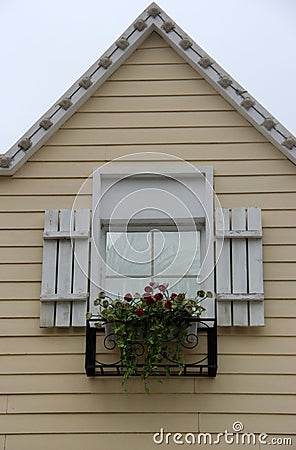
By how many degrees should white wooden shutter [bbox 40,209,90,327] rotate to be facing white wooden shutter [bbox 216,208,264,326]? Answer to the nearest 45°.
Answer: approximately 90° to its left

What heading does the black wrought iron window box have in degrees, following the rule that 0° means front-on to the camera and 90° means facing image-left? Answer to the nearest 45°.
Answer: approximately 0°

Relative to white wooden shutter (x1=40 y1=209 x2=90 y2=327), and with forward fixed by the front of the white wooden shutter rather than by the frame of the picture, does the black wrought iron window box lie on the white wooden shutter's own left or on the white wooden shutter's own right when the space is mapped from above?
on the white wooden shutter's own left

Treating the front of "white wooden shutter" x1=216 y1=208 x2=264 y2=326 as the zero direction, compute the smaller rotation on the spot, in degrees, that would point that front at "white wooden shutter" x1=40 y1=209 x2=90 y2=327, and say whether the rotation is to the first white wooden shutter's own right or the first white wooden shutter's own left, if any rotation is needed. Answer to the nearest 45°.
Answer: approximately 90° to the first white wooden shutter's own right

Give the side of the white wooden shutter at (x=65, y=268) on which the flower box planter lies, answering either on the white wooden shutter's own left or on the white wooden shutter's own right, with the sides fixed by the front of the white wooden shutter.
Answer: on the white wooden shutter's own left

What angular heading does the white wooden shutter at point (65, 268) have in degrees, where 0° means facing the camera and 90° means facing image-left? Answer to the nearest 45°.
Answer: approximately 0°

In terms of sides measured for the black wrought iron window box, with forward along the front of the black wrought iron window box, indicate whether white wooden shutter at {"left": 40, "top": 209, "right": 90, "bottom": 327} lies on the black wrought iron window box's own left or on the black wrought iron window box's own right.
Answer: on the black wrought iron window box's own right

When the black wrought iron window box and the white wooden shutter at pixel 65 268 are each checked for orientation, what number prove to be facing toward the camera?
2
